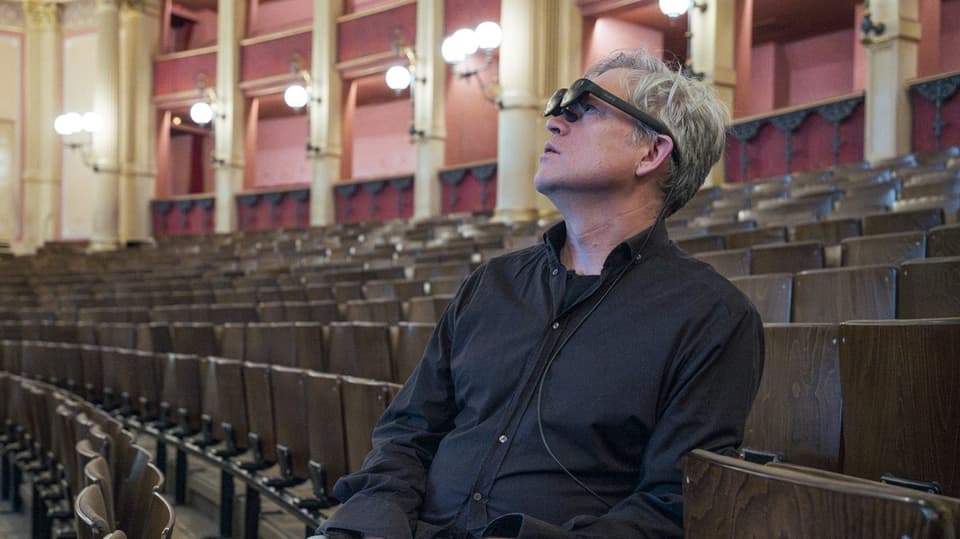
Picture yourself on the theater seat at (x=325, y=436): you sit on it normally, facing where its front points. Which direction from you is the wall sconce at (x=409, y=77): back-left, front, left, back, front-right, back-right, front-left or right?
back-right

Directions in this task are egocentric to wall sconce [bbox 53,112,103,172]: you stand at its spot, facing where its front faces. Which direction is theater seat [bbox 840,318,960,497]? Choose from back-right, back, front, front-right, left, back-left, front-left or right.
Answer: front-left

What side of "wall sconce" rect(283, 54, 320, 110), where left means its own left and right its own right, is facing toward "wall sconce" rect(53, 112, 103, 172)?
right

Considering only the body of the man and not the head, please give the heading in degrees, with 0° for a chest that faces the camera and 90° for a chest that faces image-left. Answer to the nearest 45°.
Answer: approximately 45°

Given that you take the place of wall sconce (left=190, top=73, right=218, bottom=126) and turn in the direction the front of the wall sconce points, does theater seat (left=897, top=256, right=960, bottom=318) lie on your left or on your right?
on your left
